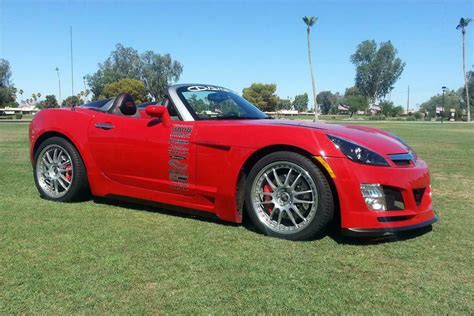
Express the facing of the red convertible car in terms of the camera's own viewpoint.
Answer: facing the viewer and to the right of the viewer
